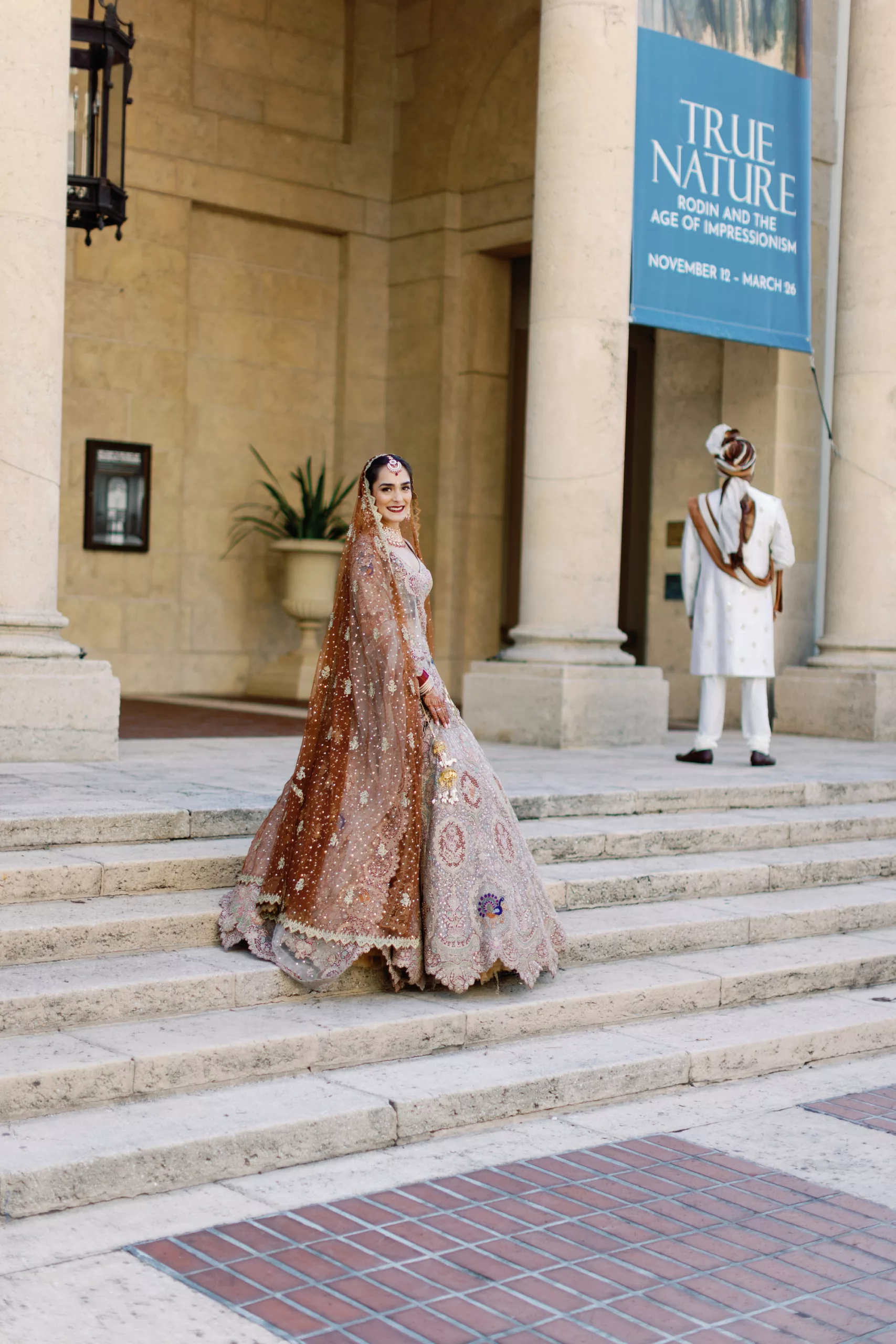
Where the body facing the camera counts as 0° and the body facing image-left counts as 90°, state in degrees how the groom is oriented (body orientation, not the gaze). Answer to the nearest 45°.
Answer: approximately 180°

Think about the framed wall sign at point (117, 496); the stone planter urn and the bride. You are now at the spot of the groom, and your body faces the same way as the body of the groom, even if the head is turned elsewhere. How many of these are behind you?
1

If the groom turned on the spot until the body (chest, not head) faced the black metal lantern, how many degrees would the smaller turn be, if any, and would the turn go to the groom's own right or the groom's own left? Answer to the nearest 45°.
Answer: approximately 90° to the groom's own left

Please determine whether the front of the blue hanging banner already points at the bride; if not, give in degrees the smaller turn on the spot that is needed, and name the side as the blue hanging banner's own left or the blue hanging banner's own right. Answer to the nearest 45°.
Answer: approximately 45° to the blue hanging banner's own right

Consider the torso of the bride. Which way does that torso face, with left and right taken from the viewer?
facing to the right of the viewer

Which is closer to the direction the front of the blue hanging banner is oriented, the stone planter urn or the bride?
the bride

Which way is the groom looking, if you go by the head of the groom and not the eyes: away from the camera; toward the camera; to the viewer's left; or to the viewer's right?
away from the camera

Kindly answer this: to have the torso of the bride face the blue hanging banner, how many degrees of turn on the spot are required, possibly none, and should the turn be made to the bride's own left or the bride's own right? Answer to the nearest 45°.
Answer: approximately 90° to the bride's own left
